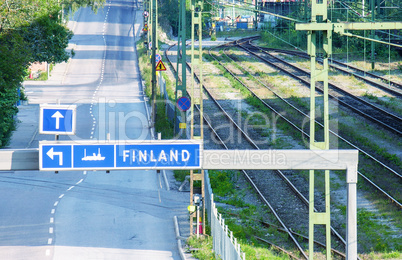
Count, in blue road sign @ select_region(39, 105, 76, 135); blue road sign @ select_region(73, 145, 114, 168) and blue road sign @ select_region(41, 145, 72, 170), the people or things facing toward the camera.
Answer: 3

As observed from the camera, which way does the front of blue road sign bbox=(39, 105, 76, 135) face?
facing the viewer

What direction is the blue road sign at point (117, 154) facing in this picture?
toward the camera

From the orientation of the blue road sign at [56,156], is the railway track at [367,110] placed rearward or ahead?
rearward

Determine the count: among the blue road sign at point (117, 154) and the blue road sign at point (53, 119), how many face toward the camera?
2
